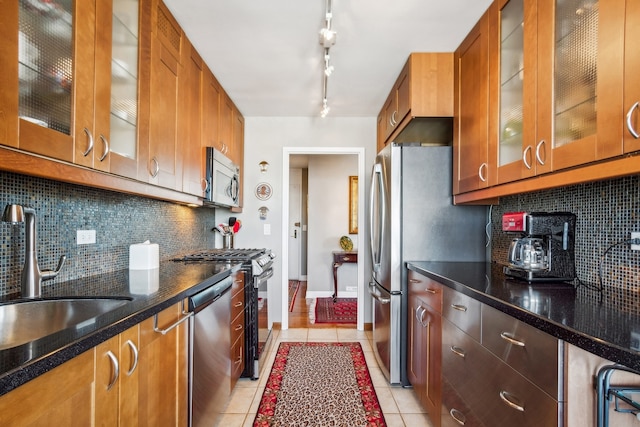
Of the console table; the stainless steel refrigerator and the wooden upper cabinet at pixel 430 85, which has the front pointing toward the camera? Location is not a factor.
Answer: the console table

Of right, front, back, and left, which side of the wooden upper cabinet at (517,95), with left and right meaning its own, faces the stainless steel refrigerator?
right

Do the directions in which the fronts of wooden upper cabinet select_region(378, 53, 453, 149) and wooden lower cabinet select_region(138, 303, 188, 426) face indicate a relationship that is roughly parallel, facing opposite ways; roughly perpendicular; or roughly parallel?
roughly parallel, facing opposite ways

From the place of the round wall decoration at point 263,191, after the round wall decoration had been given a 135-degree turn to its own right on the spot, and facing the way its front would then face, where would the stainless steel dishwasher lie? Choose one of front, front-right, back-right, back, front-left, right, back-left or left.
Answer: back-left

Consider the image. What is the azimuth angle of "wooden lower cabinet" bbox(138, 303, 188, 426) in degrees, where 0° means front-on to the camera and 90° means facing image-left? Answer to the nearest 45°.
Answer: approximately 315°

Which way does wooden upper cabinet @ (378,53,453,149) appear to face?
to the viewer's left

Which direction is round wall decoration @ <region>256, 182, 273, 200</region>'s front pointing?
toward the camera

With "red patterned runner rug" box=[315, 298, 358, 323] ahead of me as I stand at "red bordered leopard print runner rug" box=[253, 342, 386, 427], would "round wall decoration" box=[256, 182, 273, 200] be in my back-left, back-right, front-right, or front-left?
front-left

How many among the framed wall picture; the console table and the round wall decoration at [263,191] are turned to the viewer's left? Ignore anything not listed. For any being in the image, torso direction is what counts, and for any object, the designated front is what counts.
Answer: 0

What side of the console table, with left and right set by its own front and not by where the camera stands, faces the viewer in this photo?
front

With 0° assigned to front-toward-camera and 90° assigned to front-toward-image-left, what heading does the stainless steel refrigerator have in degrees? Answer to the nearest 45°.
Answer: approximately 90°
